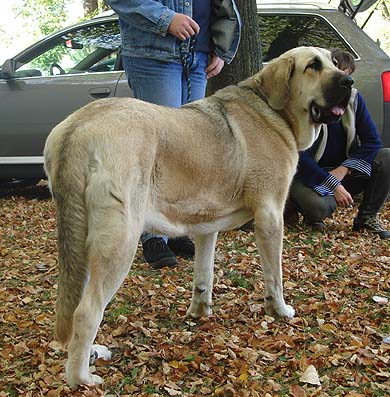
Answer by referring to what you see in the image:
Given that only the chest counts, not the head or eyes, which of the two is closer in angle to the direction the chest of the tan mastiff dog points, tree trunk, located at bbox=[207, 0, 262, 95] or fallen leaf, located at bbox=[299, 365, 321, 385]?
the tree trunk

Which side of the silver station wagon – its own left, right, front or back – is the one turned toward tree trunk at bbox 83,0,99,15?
right

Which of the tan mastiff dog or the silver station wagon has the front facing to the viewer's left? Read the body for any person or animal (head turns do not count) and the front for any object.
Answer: the silver station wagon

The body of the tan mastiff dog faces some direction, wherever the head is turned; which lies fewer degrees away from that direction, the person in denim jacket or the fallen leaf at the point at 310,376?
the person in denim jacket

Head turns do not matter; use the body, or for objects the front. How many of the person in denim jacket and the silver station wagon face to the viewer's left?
1

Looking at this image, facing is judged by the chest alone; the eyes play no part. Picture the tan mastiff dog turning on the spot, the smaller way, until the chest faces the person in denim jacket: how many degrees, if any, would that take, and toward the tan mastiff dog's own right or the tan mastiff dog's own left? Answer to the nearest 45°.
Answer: approximately 45° to the tan mastiff dog's own left

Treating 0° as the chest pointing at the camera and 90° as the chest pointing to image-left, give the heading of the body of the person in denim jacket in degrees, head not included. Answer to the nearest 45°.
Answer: approximately 315°

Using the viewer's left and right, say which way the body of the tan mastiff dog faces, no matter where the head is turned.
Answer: facing away from the viewer and to the right of the viewer

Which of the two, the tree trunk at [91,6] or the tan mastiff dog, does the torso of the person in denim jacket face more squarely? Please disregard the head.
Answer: the tan mastiff dog

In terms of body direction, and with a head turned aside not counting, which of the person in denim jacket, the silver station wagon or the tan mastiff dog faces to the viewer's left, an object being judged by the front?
the silver station wagon

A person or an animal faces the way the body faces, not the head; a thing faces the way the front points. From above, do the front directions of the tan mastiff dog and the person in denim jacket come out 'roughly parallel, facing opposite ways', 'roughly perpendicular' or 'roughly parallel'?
roughly perpendicular

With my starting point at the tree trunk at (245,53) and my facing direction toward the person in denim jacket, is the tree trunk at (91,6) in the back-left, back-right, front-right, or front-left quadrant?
back-right

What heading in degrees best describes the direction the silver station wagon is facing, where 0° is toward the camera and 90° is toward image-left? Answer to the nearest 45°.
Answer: approximately 90°
